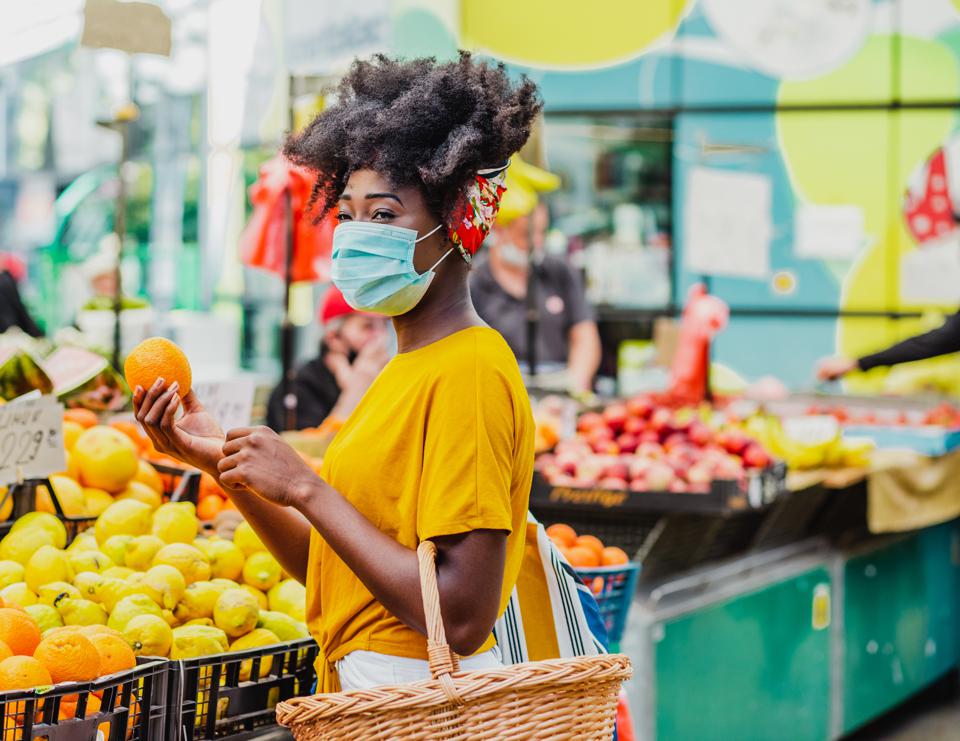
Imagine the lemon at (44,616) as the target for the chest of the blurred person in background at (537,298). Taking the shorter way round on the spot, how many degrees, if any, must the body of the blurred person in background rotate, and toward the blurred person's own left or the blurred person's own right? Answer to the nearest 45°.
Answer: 0° — they already face it

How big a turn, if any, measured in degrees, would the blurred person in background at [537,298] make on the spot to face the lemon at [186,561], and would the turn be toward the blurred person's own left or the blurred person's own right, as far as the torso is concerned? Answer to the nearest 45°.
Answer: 0° — they already face it

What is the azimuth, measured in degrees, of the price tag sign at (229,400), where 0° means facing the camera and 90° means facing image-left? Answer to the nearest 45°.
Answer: approximately 0°

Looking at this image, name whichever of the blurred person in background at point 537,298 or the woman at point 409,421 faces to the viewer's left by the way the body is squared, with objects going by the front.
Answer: the woman

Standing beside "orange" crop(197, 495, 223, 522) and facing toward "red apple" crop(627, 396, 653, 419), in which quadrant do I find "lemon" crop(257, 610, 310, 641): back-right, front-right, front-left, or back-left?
back-right

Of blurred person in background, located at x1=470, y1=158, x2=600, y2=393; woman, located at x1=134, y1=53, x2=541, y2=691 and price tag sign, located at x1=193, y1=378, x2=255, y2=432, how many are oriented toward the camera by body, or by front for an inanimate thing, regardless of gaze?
2

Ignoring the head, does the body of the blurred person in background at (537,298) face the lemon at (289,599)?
yes

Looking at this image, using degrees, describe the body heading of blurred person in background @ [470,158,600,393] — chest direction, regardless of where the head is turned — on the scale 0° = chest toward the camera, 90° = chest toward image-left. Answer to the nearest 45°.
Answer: approximately 0°

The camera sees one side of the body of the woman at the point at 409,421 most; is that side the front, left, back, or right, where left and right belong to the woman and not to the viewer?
left

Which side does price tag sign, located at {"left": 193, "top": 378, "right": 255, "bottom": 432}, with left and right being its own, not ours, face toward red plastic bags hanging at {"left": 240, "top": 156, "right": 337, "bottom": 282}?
back
